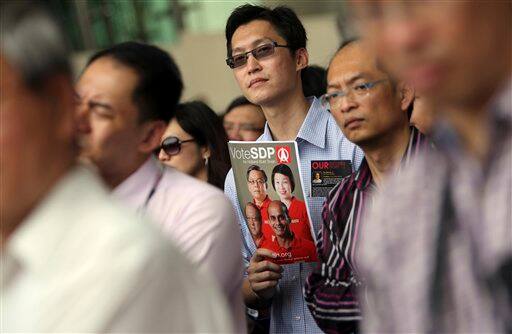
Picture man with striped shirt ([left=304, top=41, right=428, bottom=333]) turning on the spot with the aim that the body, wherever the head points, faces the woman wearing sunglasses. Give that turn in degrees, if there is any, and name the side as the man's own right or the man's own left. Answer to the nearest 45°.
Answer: approximately 90° to the man's own right

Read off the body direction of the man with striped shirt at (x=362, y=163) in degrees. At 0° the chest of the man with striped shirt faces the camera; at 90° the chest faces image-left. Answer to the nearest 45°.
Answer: approximately 45°

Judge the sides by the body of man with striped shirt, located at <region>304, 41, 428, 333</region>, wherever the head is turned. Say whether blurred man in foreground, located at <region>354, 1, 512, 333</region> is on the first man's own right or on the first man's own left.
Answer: on the first man's own left

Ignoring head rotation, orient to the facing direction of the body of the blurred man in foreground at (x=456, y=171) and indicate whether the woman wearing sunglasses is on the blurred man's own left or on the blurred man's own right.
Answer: on the blurred man's own right

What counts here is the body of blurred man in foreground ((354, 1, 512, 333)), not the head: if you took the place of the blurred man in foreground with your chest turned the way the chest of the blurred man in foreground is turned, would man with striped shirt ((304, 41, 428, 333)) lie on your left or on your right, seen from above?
on your right

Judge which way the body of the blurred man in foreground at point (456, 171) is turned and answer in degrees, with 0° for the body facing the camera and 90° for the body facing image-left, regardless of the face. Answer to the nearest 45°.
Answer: approximately 45°

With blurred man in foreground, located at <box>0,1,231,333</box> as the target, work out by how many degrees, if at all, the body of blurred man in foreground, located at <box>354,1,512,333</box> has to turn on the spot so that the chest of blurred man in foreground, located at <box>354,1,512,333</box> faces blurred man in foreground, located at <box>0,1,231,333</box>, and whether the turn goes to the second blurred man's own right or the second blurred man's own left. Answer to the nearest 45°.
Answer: approximately 45° to the second blurred man's own right
